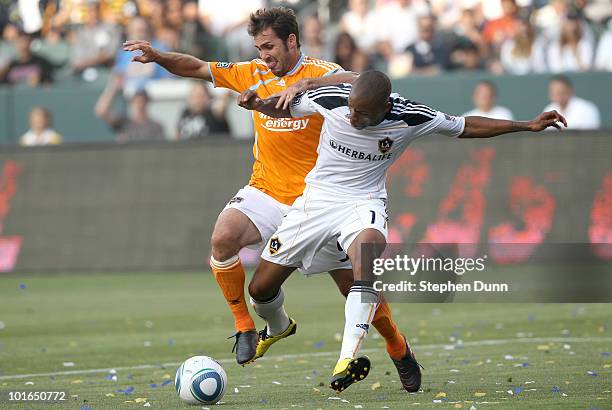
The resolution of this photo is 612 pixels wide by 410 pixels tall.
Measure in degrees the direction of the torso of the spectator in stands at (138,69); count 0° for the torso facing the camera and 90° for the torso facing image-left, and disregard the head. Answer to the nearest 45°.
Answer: approximately 0°

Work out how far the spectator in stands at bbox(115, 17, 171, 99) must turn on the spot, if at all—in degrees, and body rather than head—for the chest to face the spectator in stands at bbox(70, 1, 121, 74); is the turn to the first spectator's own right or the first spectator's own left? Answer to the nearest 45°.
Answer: approximately 135° to the first spectator's own right

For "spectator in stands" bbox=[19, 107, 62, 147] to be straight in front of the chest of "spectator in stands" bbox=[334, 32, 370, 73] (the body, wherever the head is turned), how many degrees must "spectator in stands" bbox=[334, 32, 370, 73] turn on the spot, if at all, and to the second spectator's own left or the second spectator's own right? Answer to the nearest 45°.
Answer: approximately 90° to the second spectator's own right

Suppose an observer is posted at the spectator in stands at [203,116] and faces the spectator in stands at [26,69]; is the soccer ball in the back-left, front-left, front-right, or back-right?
back-left

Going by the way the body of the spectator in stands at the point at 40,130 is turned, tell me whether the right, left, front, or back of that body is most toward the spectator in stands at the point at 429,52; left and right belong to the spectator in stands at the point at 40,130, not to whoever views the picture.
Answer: left

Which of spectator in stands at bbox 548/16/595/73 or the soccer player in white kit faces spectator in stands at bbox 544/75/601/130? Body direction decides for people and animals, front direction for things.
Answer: spectator in stands at bbox 548/16/595/73

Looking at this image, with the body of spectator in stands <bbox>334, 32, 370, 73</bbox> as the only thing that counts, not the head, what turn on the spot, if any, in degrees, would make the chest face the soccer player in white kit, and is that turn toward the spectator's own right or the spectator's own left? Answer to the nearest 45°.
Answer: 0° — they already face them

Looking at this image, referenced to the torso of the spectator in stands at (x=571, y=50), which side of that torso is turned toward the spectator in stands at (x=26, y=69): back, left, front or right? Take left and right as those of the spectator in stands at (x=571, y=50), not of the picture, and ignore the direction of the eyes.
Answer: right
